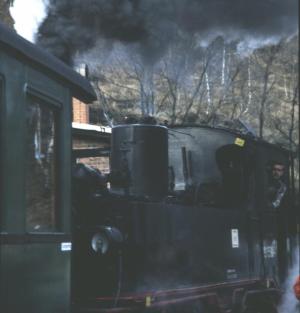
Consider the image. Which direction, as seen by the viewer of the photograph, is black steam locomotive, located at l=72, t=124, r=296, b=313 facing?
facing the viewer and to the left of the viewer
